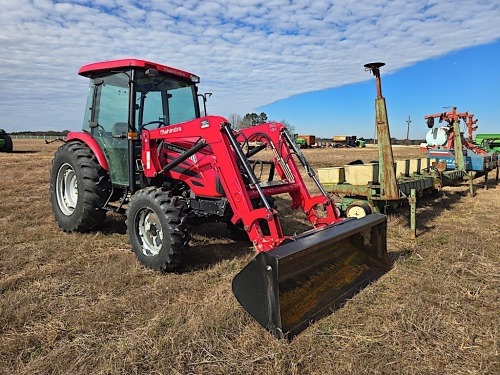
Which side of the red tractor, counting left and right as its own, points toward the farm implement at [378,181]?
left

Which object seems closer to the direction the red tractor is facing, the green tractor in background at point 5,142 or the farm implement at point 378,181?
the farm implement

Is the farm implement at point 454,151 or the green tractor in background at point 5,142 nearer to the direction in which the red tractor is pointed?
the farm implement

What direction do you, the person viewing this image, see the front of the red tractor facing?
facing the viewer and to the right of the viewer

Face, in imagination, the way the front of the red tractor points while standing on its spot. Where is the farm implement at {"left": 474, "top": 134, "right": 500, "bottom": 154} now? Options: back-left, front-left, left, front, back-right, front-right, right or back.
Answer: left

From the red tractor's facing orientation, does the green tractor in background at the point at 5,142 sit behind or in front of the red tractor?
behind

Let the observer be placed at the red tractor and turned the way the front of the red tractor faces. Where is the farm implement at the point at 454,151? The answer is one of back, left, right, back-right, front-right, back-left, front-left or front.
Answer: left
